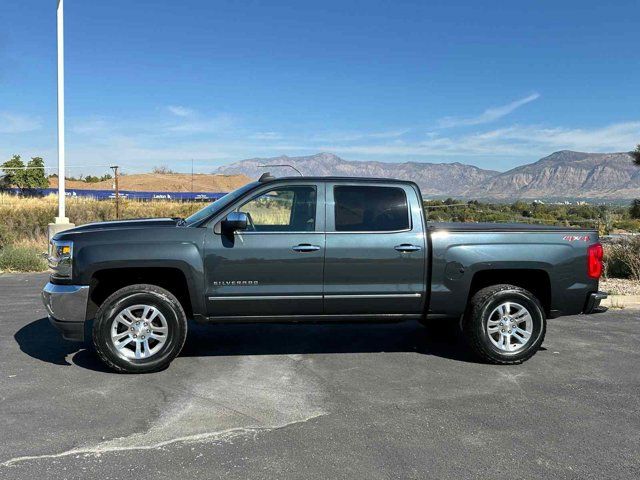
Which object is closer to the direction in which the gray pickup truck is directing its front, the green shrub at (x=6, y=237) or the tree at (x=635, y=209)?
the green shrub

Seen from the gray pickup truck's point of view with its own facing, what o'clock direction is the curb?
The curb is roughly at 5 o'clock from the gray pickup truck.

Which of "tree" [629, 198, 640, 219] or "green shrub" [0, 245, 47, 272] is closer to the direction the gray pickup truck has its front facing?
the green shrub

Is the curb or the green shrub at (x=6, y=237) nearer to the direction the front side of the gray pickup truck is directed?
the green shrub

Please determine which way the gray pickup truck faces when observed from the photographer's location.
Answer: facing to the left of the viewer

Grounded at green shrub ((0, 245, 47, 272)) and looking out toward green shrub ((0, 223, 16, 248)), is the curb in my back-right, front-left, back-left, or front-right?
back-right
